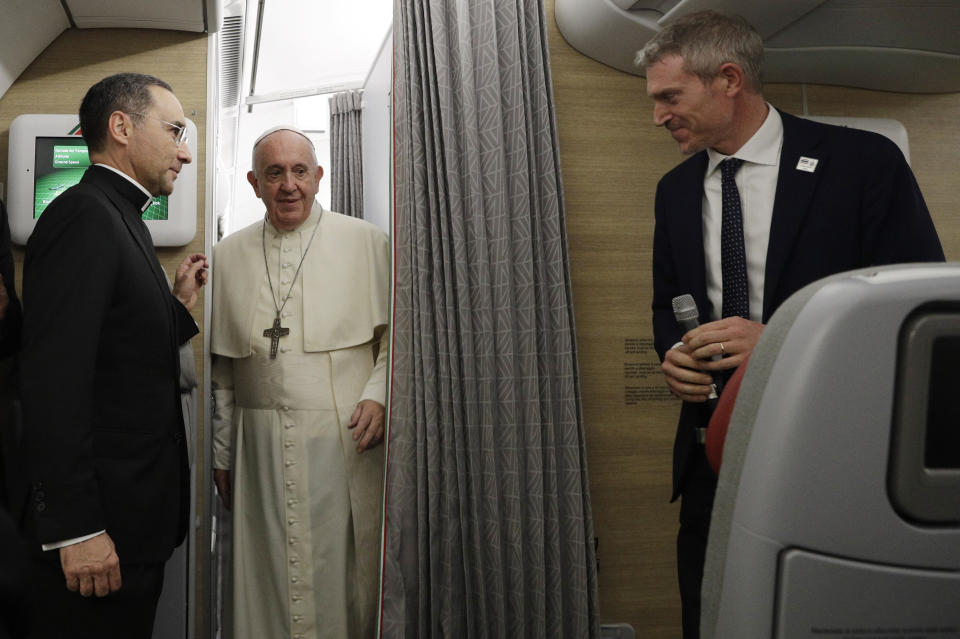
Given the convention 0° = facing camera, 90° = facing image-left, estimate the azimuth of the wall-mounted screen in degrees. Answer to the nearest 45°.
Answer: approximately 0°

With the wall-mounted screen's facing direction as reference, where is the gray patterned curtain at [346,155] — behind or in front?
behind

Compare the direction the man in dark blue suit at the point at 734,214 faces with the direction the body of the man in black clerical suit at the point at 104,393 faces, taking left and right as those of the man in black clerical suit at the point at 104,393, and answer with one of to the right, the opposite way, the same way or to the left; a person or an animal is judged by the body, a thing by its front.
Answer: the opposite way

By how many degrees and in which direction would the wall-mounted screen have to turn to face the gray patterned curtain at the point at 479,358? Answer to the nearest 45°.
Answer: approximately 45° to its left

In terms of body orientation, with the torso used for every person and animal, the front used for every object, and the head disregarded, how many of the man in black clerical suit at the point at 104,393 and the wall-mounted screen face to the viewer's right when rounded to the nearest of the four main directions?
1

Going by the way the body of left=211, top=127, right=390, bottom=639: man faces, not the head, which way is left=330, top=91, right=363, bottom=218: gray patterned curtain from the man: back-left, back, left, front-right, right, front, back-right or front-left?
back

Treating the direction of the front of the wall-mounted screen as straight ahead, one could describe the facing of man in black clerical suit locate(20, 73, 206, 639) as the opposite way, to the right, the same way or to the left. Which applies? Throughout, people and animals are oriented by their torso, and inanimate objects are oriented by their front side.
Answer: to the left

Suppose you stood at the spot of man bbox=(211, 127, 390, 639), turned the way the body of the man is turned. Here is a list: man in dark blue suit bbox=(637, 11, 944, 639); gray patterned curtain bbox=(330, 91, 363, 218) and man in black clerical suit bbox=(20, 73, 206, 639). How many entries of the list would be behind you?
1

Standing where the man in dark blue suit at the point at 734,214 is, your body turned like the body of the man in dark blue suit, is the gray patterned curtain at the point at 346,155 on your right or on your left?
on your right

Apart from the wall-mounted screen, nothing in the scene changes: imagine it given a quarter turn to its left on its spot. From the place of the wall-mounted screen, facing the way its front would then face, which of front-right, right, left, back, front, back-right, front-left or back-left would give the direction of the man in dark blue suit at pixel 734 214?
front-right

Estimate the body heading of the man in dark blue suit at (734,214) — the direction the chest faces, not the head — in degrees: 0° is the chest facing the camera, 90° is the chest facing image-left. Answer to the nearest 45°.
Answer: approximately 45°

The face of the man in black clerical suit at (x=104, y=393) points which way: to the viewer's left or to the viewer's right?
to the viewer's right

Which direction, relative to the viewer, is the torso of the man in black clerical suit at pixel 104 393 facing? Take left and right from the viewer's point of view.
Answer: facing to the right of the viewer
